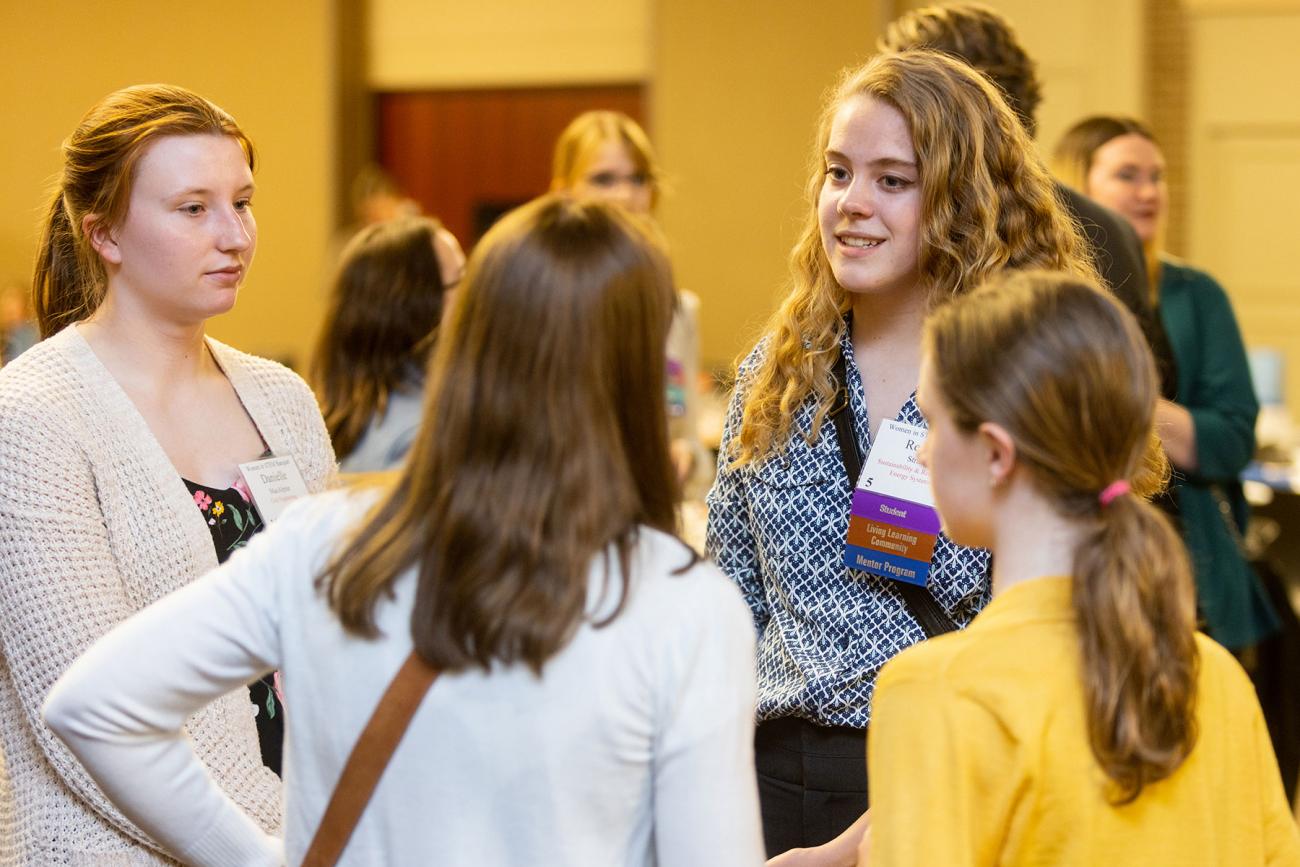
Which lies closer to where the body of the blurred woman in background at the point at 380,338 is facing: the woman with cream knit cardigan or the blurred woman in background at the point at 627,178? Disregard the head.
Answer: the blurred woman in background

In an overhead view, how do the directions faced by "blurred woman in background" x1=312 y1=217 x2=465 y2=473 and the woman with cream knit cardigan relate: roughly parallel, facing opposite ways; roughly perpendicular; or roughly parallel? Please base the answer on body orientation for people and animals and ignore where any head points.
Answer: roughly perpendicular

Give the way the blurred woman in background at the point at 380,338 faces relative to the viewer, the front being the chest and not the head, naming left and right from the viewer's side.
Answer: facing away from the viewer and to the right of the viewer

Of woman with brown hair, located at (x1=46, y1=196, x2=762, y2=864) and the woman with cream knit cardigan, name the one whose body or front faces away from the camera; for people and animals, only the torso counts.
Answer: the woman with brown hair

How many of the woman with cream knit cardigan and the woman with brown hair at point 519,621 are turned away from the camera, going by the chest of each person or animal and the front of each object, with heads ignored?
1

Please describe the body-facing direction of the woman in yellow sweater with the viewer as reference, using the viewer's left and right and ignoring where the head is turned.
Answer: facing away from the viewer and to the left of the viewer

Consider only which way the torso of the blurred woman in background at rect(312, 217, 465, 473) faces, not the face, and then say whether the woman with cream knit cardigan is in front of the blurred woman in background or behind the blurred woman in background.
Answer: behind

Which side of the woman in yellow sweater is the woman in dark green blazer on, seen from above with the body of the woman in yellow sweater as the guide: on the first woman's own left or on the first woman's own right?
on the first woman's own right

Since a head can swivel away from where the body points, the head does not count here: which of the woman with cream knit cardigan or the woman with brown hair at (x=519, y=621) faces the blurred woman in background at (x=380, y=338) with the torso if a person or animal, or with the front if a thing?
the woman with brown hair

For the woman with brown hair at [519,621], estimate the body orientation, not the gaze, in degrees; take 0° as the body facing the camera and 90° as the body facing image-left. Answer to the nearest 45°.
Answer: approximately 180°
